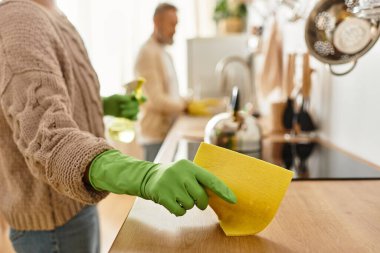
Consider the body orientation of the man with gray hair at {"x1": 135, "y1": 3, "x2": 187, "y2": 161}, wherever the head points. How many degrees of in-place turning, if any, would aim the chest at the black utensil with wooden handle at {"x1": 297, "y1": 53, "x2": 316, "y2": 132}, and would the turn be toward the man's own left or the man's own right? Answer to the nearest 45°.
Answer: approximately 45° to the man's own right

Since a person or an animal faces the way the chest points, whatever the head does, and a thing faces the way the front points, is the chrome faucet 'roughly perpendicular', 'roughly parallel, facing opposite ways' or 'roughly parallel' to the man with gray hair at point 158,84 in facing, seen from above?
roughly parallel, facing opposite ways

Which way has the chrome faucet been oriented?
to the viewer's left

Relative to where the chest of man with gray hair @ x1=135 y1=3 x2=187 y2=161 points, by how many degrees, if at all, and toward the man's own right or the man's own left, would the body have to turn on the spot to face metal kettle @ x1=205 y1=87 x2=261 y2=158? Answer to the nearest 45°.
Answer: approximately 90° to the man's own right

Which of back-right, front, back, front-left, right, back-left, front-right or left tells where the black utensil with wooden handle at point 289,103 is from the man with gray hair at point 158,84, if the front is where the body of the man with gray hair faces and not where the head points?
front-right

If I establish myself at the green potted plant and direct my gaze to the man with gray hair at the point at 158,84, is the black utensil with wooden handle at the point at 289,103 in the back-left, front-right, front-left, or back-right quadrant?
front-left

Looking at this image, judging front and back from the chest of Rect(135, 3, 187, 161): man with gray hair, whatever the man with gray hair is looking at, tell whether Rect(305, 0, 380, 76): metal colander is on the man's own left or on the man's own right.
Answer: on the man's own right

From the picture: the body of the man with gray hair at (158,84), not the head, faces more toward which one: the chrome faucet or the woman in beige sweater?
the chrome faucet

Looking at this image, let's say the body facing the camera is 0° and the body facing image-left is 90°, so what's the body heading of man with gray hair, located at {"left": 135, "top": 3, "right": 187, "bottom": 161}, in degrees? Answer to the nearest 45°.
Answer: approximately 270°

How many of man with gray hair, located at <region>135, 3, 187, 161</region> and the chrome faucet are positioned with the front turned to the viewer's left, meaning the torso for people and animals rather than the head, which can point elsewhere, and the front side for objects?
1

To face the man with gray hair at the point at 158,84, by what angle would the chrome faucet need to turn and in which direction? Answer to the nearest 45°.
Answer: approximately 45° to its left

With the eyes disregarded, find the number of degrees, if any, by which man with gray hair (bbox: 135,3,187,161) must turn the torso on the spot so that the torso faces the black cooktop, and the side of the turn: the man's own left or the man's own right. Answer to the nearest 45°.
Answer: approximately 90° to the man's own right
